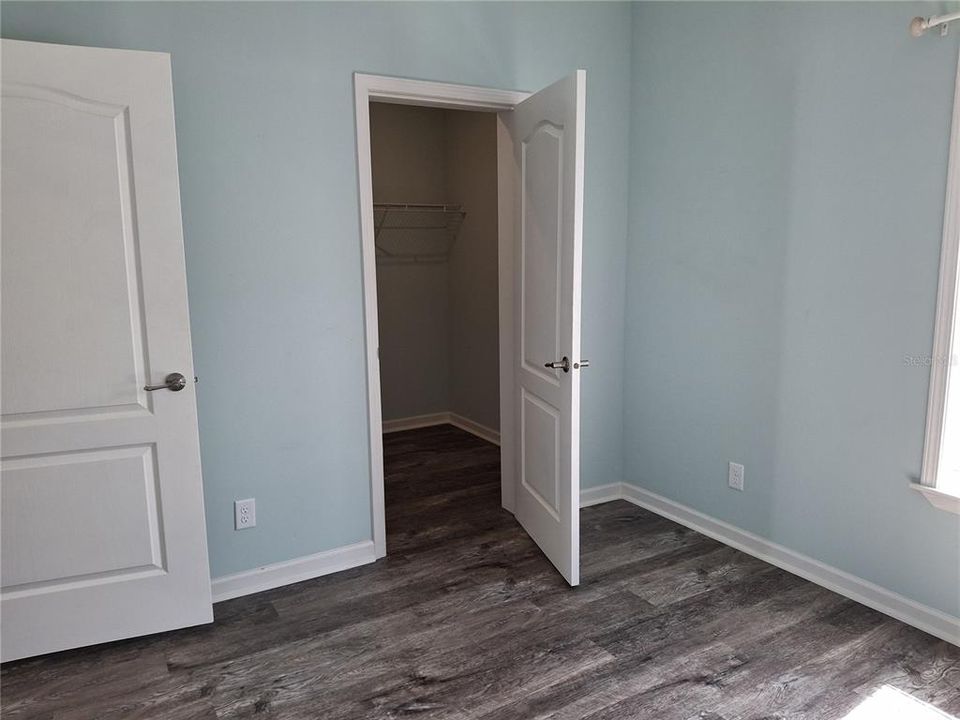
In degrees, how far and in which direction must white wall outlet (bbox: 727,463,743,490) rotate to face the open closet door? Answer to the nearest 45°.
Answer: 0° — it already faces it

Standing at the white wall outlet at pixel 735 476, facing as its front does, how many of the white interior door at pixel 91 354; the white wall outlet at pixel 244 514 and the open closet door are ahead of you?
3

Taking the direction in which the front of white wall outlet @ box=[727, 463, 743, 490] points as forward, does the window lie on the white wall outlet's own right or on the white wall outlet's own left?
on the white wall outlet's own left

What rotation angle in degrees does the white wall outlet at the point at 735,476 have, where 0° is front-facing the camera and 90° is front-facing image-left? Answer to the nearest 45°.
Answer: approximately 45°

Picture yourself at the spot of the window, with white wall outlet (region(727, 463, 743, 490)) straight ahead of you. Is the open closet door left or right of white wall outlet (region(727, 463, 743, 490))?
left

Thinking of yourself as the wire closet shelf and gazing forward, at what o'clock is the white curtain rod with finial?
The white curtain rod with finial is roughly at 11 o'clock from the wire closet shelf.

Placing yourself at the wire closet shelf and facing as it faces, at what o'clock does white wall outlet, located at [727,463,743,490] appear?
The white wall outlet is roughly at 11 o'clock from the wire closet shelf.

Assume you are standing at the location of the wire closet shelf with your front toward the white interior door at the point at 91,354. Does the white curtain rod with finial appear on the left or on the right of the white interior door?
left

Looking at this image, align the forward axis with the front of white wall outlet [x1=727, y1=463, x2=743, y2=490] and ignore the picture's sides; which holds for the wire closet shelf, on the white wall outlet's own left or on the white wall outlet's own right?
on the white wall outlet's own right
